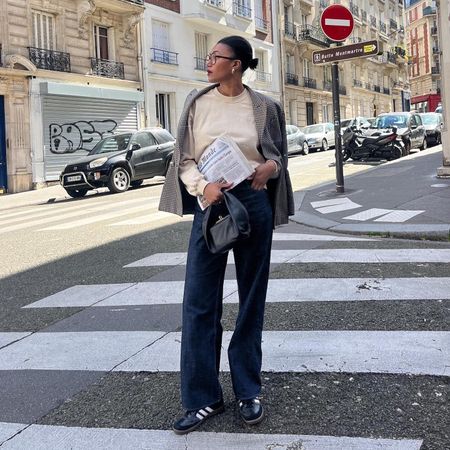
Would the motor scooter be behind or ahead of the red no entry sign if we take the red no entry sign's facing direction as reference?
behind

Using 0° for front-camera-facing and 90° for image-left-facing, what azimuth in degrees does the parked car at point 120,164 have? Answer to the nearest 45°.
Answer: approximately 45°

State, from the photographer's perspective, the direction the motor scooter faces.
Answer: facing to the left of the viewer
